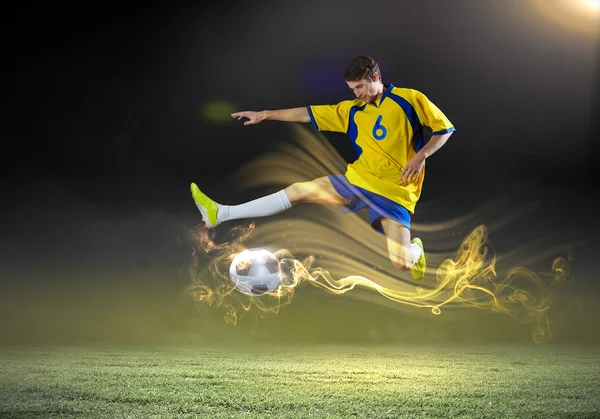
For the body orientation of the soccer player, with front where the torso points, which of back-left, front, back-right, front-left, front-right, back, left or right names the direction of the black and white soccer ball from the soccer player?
right

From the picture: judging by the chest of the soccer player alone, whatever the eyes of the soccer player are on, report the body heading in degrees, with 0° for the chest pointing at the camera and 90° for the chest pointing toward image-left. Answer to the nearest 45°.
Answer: approximately 45°
